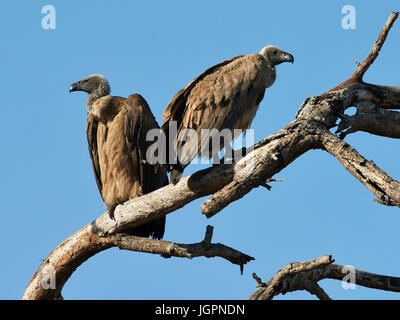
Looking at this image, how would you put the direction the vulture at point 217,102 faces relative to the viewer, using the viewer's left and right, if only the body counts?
facing to the right of the viewer
